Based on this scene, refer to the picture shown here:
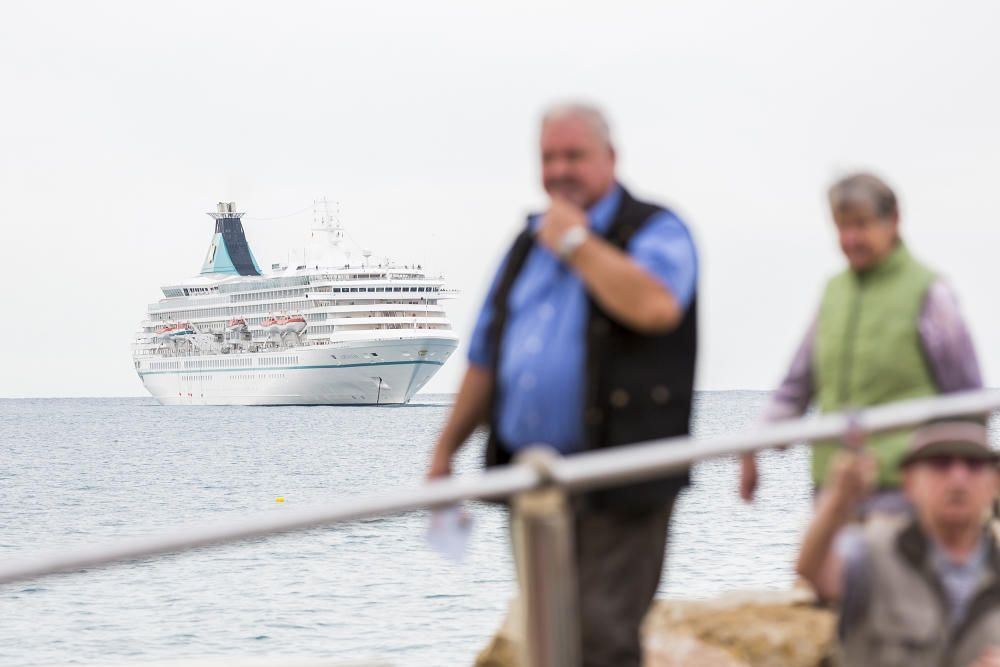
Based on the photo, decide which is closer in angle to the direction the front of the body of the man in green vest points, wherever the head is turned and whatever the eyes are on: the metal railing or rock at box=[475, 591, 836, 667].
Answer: the metal railing

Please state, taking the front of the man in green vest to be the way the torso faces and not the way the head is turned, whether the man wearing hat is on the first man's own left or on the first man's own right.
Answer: on the first man's own left

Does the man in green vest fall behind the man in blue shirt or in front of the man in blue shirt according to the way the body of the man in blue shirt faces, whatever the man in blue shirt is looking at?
behind

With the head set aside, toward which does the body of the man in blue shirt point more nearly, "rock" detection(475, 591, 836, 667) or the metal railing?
the metal railing

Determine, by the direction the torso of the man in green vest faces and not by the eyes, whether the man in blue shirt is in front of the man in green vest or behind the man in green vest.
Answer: in front

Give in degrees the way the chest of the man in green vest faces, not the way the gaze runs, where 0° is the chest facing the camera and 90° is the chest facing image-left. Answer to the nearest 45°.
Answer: approximately 45°

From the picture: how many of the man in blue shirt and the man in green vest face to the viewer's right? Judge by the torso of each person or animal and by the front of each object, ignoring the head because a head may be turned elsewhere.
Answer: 0
